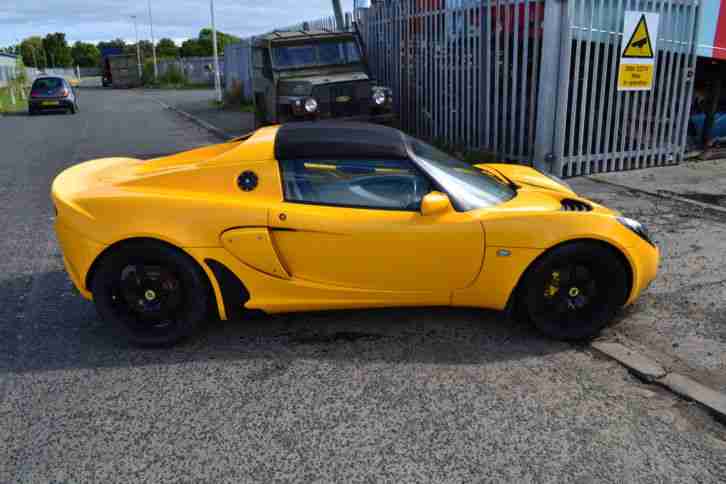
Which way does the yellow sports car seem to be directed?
to the viewer's right

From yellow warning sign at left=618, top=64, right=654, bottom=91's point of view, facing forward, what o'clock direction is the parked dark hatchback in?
The parked dark hatchback is roughly at 4 o'clock from the yellow warning sign.

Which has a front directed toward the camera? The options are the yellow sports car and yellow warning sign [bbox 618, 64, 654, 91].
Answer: the yellow warning sign

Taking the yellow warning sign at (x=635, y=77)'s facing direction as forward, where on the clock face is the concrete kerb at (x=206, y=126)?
The concrete kerb is roughly at 4 o'clock from the yellow warning sign.

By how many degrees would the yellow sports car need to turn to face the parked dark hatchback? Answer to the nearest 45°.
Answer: approximately 135° to its left

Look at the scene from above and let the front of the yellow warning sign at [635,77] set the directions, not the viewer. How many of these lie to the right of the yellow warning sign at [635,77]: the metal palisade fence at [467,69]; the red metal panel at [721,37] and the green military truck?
2

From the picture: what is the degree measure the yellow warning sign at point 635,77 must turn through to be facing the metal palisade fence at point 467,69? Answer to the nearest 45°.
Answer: approximately 90° to its right

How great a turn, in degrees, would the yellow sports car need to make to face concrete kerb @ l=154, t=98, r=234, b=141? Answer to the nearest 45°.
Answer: approximately 90° to its left

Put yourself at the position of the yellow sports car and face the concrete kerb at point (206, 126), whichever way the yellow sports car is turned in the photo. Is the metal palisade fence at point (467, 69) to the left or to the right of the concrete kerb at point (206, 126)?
right

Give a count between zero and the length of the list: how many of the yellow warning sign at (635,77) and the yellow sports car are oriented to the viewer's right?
1

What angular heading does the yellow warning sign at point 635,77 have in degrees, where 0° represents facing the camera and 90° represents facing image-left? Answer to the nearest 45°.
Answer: approximately 0°

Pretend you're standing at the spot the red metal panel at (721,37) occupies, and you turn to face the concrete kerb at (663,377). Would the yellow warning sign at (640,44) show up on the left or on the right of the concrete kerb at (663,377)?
right

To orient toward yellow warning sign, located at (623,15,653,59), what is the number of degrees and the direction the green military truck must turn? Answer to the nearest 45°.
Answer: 0° — it already faces it

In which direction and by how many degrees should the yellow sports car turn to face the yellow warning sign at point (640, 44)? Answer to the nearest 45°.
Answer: approximately 45° to its left

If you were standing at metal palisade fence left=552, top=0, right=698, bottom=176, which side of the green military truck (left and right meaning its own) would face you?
front

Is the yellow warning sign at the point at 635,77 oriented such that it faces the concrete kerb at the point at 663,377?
yes

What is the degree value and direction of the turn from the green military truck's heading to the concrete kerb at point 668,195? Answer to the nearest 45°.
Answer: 0° — it already faces it
